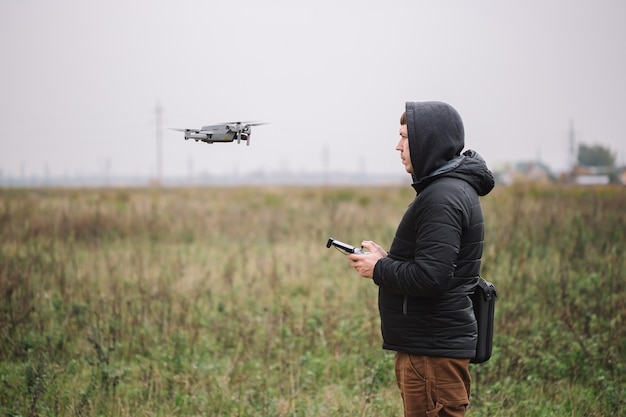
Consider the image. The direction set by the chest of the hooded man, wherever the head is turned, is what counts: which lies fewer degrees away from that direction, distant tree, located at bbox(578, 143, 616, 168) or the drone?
the drone

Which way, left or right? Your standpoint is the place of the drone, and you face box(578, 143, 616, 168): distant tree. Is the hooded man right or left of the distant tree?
right

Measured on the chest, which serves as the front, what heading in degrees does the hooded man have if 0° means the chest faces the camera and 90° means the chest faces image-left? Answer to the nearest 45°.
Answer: approximately 90°

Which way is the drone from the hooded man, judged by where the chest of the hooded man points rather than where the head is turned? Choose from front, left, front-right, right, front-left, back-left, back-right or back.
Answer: front-left

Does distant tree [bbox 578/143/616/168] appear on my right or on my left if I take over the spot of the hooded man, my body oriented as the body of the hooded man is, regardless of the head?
on my right

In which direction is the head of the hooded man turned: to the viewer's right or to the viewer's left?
to the viewer's left
